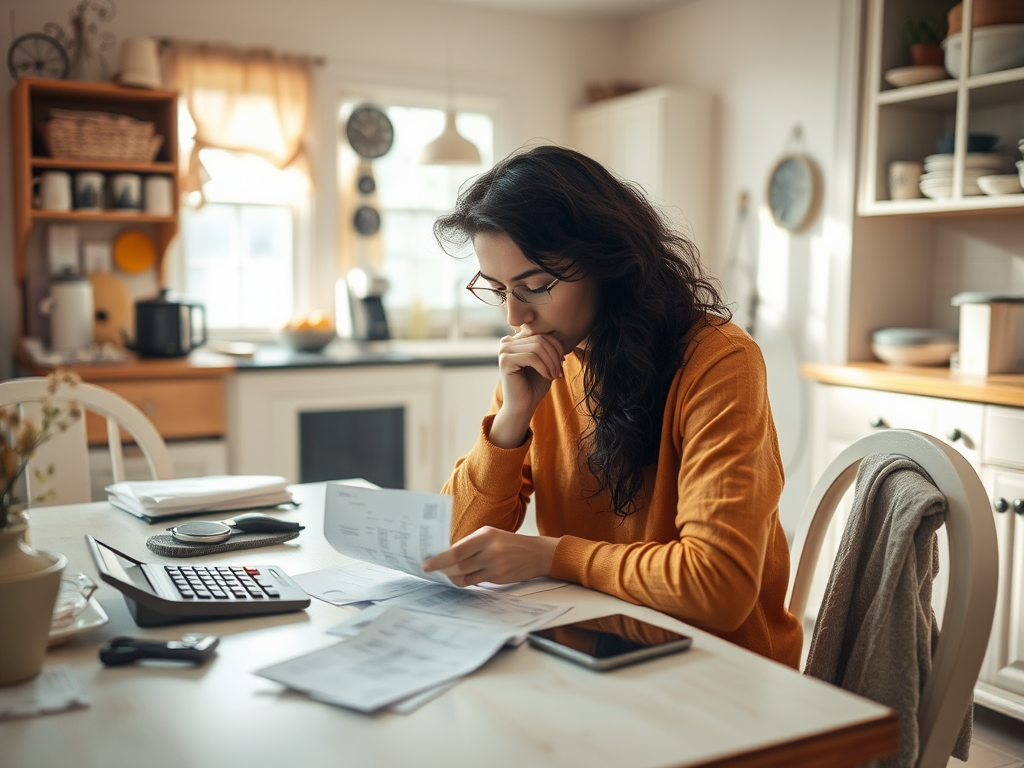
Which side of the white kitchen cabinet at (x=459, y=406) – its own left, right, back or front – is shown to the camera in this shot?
front

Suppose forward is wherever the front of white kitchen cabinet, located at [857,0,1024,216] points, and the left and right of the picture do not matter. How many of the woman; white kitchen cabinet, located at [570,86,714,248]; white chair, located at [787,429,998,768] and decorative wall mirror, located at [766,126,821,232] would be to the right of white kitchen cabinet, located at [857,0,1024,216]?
2

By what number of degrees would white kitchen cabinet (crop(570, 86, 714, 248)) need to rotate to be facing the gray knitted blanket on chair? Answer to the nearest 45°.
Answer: approximately 45° to its left

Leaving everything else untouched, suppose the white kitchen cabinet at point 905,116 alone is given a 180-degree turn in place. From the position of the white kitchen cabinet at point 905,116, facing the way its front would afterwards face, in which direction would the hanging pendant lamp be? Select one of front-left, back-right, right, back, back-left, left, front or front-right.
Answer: back-left

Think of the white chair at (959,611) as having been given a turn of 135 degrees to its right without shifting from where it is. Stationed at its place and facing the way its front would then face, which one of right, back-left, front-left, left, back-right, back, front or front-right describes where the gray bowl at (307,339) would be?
front-left

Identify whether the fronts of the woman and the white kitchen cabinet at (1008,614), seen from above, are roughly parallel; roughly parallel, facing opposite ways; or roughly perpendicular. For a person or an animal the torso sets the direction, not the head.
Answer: roughly parallel

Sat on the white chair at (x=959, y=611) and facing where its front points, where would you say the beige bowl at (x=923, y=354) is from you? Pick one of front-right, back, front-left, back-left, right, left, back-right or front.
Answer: back-right

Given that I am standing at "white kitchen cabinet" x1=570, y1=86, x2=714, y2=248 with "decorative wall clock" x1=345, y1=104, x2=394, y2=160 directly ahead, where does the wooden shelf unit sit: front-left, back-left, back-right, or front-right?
front-left

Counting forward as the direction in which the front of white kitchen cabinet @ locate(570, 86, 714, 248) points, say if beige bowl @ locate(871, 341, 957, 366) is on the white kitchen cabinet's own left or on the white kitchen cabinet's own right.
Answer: on the white kitchen cabinet's own left

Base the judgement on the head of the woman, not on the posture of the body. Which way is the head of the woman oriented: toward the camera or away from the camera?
toward the camera

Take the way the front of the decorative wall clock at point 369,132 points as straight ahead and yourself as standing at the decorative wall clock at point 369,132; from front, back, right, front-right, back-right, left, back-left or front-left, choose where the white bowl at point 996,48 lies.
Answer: front-left

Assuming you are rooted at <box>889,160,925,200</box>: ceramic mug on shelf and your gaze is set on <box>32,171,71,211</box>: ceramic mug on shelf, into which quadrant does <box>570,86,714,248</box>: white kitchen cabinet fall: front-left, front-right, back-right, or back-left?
front-right

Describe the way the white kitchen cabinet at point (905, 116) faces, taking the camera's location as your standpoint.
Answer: facing the viewer and to the left of the viewer
